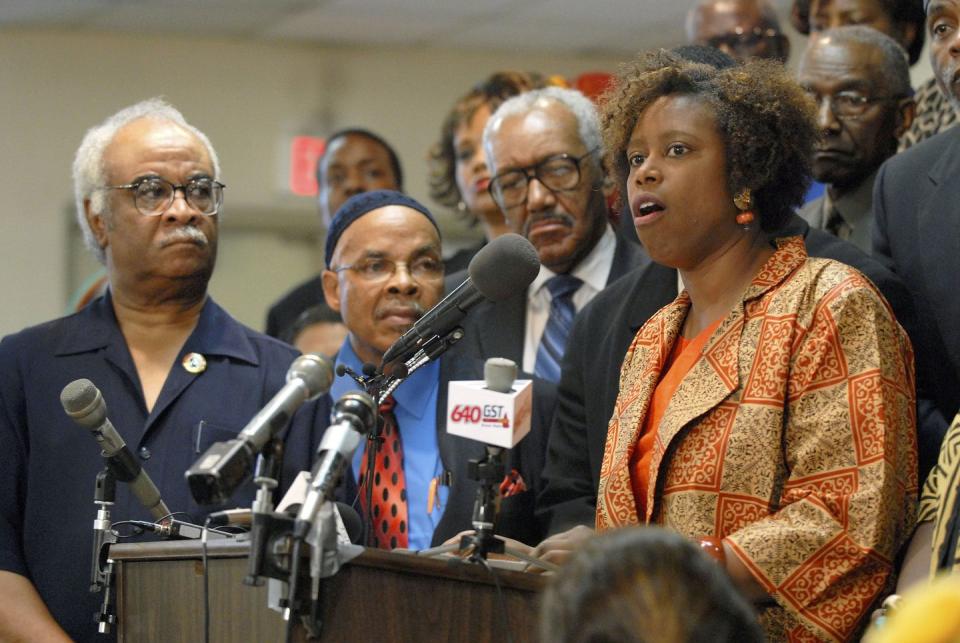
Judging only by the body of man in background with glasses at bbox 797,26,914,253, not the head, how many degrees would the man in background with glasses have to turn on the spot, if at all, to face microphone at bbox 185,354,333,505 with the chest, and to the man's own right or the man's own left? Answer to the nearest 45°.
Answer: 0° — they already face it

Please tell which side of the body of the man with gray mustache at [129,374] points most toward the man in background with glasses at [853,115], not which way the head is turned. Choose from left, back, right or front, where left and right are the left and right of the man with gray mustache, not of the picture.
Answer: left

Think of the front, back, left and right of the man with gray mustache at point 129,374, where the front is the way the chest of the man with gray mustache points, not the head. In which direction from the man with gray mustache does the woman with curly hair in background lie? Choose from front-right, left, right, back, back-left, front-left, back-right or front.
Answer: back-left

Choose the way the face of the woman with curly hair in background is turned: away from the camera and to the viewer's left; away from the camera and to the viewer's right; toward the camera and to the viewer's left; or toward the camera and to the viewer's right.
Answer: toward the camera and to the viewer's right

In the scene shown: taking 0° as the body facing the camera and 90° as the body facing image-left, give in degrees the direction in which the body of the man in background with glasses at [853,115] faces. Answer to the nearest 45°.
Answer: approximately 45°

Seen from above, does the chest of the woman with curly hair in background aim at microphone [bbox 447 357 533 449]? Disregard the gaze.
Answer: yes

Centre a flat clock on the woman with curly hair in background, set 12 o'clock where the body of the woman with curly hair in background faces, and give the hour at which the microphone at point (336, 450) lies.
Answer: The microphone is roughly at 12 o'clock from the woman with curly hair in background.

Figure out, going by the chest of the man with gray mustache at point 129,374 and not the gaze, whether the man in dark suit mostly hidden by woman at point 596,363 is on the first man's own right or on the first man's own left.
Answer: on the first man's own left

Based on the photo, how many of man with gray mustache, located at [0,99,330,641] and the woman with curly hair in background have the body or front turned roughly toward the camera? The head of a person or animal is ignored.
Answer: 2

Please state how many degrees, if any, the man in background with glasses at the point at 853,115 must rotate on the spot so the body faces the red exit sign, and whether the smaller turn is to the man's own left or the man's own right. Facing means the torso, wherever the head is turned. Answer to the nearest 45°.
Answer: approximately 90° to the man's own right
